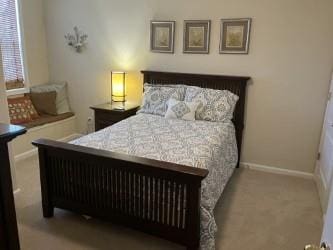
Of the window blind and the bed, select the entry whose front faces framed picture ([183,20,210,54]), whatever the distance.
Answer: the window blind

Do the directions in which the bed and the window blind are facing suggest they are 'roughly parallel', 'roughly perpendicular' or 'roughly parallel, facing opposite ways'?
roughly perpendicular

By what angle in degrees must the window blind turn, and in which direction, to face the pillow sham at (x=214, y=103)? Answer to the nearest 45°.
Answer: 0° — it already faces it

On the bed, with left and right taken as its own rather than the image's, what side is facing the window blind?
right

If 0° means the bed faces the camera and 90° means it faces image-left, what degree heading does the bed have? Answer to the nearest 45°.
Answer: approximately 45°

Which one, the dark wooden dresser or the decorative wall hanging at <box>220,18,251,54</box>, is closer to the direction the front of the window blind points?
the decorative wall hanging

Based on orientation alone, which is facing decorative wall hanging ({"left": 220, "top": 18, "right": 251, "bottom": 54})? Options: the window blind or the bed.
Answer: the window blind
